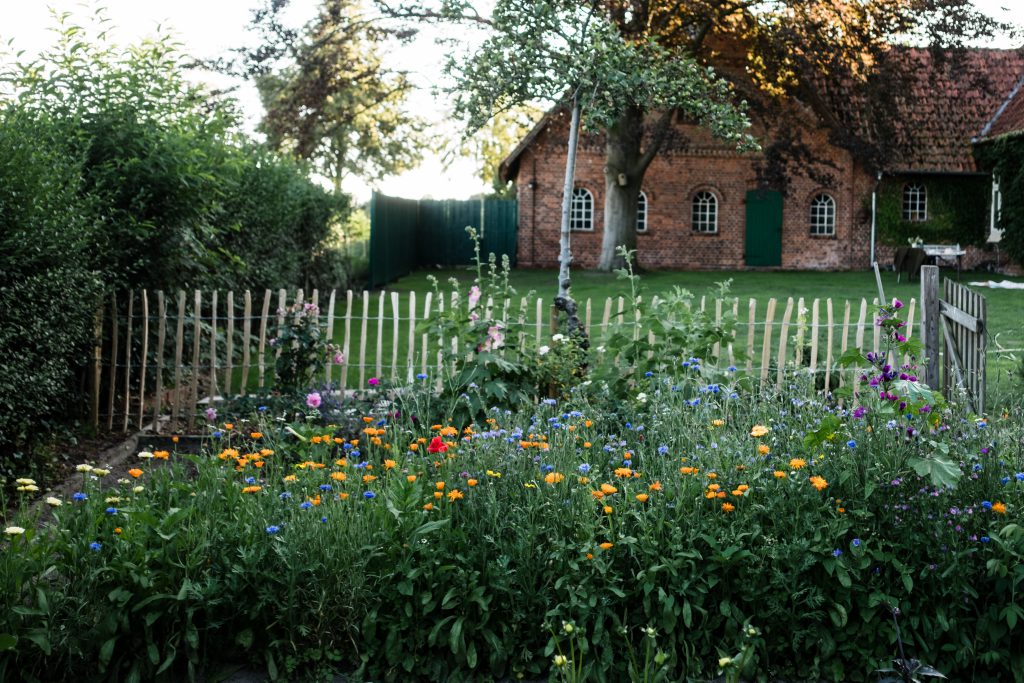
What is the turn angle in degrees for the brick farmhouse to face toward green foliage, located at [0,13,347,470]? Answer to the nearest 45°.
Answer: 0° — it already faces it

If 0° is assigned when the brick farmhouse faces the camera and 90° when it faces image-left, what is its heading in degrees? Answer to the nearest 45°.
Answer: approximately 0°

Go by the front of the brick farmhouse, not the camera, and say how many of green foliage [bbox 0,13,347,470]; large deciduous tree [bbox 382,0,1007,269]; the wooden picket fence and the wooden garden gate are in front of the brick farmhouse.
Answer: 4

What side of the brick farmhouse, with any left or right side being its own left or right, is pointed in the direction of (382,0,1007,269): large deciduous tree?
front

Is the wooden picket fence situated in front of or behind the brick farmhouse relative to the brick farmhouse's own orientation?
in front

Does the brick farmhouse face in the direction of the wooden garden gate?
yes

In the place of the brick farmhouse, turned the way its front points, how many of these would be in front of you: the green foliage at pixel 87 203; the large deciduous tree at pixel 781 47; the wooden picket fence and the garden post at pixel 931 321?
4

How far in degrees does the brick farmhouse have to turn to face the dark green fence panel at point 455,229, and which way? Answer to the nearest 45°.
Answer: approximately 90° to its right

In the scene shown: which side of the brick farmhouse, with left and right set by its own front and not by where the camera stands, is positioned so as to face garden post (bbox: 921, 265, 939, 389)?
front
